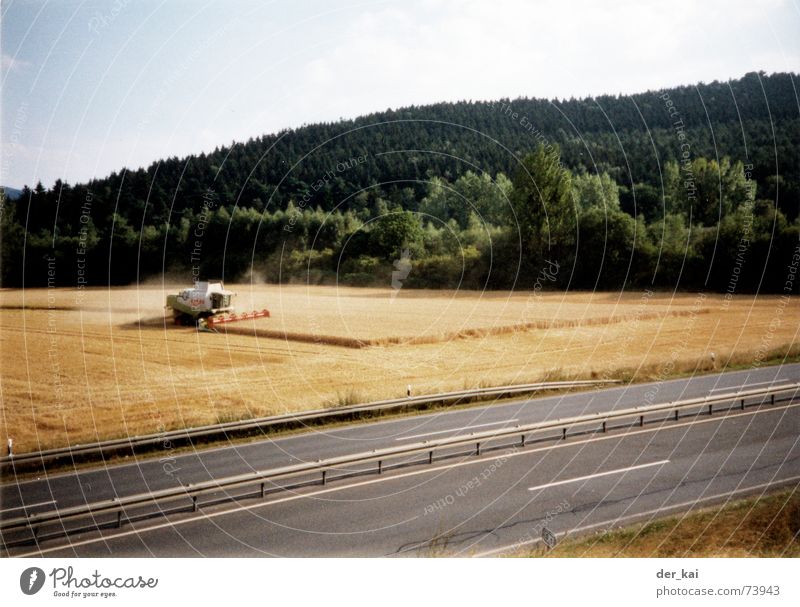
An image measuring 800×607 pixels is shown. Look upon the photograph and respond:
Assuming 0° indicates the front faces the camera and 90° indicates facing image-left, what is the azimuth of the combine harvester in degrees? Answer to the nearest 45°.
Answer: approximately 315°

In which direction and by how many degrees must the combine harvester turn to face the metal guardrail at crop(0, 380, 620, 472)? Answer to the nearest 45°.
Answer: approximately 45° to its right
